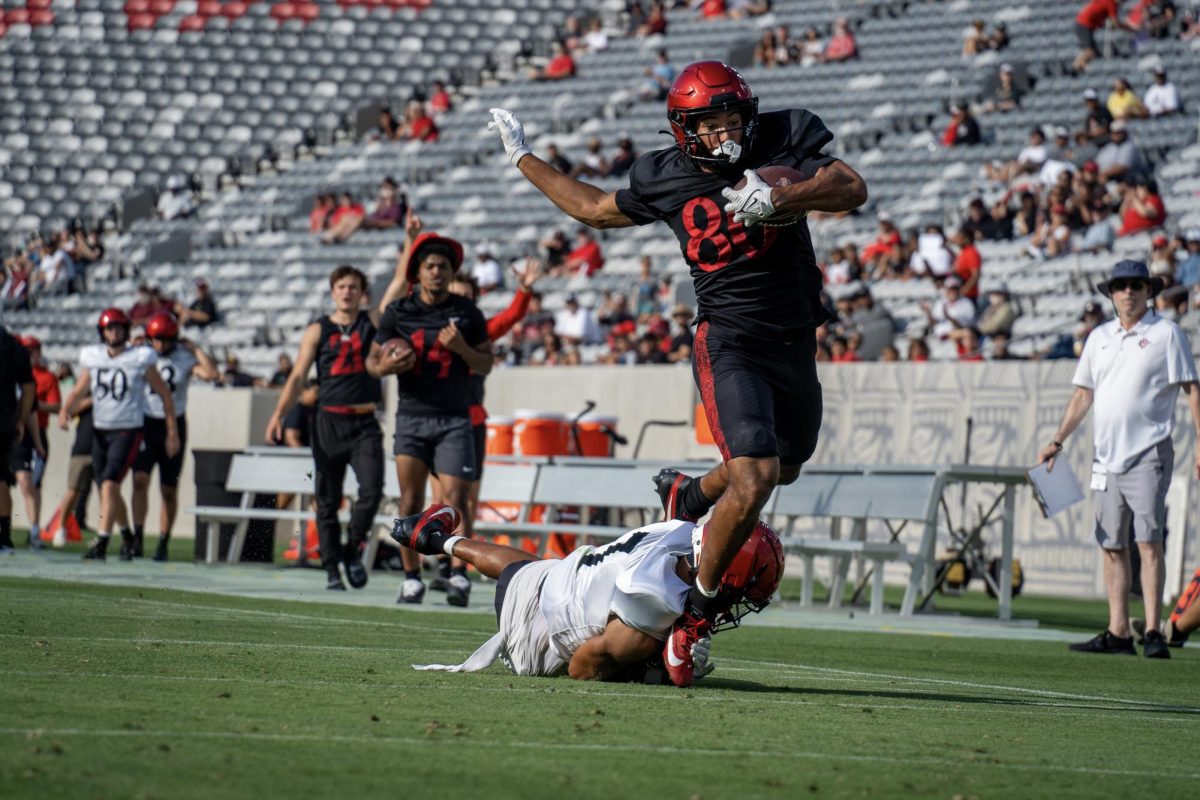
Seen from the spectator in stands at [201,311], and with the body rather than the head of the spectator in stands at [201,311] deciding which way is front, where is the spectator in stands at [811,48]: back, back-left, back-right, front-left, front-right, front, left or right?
back-left

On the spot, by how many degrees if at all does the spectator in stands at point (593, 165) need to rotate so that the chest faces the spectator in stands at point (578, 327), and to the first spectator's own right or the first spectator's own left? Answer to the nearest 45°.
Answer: approximately 45° to the first spectator's own left

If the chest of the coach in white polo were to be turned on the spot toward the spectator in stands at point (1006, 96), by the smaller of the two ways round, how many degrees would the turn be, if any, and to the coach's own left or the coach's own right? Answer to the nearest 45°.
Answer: approximately 135° to the coach's own right

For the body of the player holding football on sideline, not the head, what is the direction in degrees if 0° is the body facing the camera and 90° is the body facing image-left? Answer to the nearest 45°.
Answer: approximately 0°

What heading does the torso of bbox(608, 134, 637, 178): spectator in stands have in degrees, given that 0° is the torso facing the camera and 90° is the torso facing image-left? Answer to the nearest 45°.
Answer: approximately 45°

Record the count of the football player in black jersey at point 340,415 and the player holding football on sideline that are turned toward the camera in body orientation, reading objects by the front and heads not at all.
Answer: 2

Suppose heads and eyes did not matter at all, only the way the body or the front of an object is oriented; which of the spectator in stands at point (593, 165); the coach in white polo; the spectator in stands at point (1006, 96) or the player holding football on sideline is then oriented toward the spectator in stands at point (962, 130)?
the spectator in stands at point (1006, 96)

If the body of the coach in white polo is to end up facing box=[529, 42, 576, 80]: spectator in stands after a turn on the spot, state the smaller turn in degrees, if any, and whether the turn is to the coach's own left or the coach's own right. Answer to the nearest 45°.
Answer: approximately 90° to the coach's own right

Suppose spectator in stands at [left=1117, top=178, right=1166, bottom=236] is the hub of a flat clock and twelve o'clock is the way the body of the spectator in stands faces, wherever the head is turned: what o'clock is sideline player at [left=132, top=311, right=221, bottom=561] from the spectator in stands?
The sideline player is roughly at 12 o'clock from the spectator in stands.

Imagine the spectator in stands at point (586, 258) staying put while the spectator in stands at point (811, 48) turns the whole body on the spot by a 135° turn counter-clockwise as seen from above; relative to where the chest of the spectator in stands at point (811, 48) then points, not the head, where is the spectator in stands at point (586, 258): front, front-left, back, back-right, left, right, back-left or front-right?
back-right

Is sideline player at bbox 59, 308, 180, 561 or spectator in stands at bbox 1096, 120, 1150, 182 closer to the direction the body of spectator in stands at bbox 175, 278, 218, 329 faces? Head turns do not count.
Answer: the sideline player

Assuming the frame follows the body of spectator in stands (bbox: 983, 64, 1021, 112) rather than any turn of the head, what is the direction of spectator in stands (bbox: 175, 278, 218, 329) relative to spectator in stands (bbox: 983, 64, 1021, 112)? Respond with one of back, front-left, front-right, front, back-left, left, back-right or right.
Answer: front-right

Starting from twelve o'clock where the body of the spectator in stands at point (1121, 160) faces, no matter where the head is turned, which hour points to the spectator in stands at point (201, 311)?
the spectator in stands at point (201, 311) is roughly at 2 o'clock from the spectator in stands at point (1121, 160).

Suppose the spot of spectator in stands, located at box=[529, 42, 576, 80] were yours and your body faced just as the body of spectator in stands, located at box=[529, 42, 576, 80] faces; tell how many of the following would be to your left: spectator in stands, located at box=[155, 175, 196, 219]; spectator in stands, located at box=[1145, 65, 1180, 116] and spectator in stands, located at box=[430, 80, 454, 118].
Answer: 1

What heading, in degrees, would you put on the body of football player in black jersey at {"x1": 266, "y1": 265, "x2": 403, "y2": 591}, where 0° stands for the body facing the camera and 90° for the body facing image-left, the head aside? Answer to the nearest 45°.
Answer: approximately 0°
